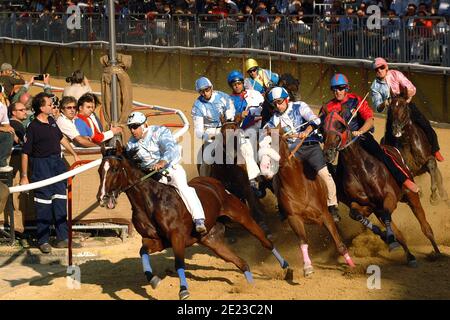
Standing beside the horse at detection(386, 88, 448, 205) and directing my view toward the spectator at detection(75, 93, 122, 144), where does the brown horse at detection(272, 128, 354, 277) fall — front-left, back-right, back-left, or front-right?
front-left

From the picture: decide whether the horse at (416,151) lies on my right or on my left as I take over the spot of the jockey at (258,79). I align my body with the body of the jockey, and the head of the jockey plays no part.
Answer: on my left

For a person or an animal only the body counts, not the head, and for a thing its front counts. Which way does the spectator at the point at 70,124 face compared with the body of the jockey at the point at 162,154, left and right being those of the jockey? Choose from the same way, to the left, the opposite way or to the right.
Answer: to the left

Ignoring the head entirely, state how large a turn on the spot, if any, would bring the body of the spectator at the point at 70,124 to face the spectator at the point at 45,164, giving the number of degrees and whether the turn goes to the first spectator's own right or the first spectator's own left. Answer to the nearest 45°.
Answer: approximately 45° to the first spectator's own right

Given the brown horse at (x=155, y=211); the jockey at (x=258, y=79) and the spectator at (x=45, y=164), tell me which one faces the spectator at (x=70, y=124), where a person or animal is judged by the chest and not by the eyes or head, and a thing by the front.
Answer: the jockey

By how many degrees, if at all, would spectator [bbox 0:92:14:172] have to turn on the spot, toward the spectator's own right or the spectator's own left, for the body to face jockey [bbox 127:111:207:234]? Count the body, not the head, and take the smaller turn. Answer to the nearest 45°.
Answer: approximately 45° to the spectator's own right

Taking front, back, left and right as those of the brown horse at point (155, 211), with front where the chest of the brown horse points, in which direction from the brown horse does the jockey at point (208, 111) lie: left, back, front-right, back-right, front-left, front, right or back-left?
back-right

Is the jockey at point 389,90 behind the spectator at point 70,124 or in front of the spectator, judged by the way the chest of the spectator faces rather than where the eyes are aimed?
in front

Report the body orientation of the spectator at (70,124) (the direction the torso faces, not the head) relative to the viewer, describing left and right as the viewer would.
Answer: facing the viewer and to the right of the viewer

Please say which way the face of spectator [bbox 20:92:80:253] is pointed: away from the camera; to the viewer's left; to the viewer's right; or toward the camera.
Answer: to the viewer's right

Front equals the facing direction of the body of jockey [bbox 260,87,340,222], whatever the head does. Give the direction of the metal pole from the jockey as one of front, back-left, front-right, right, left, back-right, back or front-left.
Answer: right

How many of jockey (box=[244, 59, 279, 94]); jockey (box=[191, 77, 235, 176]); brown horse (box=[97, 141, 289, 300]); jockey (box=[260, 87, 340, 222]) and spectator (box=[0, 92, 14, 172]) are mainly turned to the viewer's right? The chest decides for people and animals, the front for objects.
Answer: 1

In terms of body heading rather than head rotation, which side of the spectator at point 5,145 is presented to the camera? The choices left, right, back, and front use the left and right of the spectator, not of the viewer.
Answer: right

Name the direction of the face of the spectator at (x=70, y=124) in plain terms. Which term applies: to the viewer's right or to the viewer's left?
to the viewer's right

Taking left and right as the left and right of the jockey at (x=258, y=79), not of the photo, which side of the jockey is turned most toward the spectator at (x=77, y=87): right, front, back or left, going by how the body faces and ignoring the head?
right

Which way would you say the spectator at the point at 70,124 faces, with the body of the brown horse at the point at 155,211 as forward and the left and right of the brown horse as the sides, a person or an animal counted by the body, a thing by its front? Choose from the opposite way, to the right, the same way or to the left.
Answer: to the left
